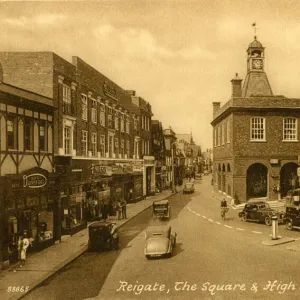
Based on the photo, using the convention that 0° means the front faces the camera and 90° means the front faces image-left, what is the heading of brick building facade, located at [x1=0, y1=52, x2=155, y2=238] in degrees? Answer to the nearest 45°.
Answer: approximately 315°

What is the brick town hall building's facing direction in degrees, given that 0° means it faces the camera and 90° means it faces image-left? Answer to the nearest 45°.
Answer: approximately 0°

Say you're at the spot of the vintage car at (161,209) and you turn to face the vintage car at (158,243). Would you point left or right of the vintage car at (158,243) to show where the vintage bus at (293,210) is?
left

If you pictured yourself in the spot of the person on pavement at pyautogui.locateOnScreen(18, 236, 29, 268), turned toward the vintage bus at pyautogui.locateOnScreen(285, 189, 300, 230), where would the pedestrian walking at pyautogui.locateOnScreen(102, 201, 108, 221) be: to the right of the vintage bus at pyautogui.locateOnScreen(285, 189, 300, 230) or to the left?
left
